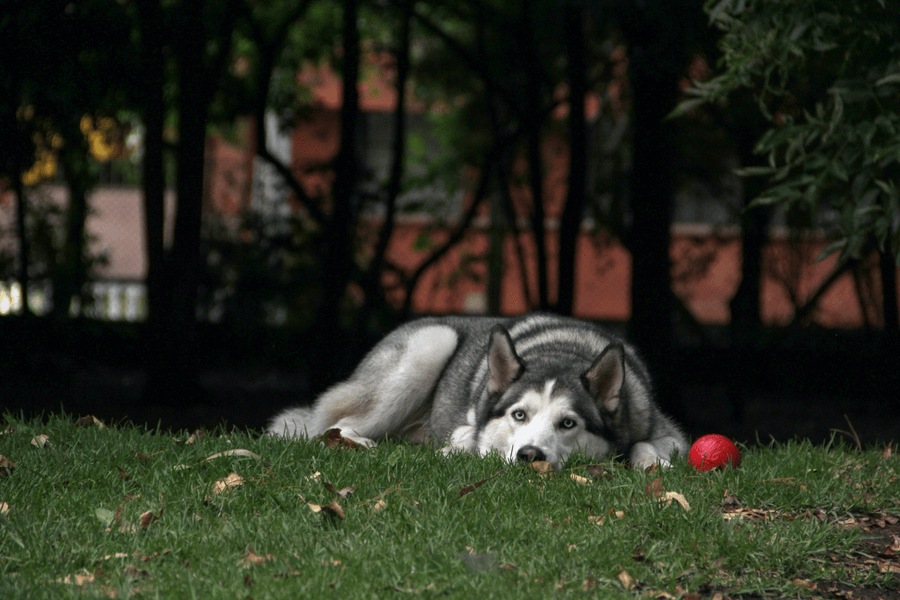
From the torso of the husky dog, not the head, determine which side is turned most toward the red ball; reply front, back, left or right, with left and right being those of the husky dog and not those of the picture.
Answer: front

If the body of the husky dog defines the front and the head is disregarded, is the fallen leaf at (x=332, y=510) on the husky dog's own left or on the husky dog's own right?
on the husky dog's own right

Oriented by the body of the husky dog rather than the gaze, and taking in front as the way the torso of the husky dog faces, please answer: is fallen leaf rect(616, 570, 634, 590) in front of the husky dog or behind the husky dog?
in front

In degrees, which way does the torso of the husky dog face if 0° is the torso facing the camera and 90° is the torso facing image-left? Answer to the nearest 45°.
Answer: approximately 315°

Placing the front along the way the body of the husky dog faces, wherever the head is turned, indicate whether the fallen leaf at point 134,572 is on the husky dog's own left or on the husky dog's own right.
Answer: on the husky dog's own right

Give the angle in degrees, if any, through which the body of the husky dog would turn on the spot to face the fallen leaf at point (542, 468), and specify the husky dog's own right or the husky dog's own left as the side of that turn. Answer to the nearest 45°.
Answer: approximately 45° to the husky dog's own right

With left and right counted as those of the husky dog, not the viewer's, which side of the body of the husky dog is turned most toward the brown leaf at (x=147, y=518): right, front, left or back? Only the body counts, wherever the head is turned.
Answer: right

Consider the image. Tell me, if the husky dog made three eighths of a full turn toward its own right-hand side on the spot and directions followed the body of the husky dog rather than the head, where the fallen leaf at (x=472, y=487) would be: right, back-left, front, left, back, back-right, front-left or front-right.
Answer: left
